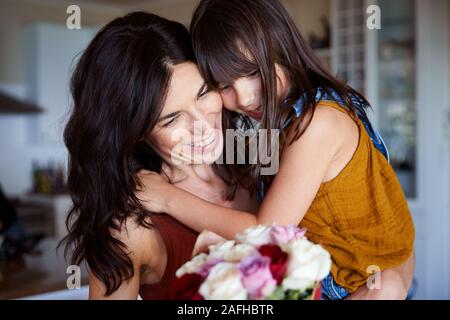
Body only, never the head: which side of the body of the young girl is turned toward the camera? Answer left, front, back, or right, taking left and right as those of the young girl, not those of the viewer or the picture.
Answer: left

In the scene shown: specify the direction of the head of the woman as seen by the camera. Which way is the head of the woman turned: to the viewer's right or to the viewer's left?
to the viewer's right
